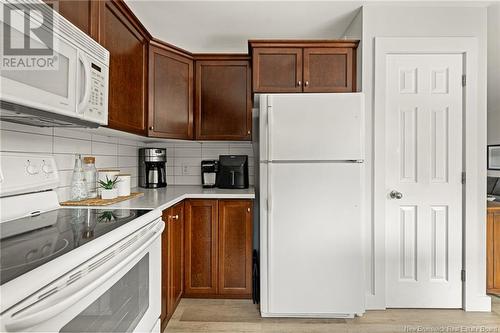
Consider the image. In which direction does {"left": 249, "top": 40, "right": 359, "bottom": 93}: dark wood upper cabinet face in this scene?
toward the camera

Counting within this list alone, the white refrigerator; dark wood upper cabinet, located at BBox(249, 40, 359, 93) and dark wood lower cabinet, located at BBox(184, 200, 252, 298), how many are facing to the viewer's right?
0

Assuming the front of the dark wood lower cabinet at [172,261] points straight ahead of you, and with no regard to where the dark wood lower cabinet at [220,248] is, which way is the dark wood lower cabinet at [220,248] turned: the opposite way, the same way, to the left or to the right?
to the right

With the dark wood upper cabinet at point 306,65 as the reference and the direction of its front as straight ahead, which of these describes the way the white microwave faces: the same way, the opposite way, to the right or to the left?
to the left

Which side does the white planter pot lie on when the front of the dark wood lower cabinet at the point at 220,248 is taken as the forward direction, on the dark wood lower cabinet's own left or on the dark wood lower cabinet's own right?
on the dark wood lower cabinet's own right

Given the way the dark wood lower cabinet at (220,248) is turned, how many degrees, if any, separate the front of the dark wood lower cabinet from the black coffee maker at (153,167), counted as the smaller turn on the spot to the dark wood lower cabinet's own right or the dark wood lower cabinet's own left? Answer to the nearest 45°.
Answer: approximately 135° to the dark wood lower cabinet's own right

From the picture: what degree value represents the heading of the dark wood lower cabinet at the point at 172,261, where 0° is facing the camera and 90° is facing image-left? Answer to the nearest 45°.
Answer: approximately 270°

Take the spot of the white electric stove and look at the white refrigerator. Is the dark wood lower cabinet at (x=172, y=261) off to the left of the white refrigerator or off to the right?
left

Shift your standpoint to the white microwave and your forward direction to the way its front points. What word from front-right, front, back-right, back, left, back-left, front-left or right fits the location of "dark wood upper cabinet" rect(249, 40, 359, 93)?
front-left

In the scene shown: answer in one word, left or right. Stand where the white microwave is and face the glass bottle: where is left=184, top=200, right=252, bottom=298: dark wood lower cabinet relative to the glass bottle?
right

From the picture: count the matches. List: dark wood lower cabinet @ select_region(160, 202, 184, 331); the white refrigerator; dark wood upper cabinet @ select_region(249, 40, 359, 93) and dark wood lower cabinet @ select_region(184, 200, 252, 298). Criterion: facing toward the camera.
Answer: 3

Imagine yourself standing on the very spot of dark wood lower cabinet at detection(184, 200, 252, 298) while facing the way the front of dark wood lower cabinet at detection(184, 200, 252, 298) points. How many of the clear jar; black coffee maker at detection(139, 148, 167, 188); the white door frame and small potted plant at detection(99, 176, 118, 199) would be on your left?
1

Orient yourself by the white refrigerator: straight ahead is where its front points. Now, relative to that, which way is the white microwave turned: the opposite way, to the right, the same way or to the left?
to the left

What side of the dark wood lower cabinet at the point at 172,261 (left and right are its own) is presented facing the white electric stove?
right

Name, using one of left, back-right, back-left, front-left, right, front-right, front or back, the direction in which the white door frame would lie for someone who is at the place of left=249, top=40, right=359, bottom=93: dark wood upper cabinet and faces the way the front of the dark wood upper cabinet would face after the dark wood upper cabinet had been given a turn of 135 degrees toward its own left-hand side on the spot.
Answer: front-right

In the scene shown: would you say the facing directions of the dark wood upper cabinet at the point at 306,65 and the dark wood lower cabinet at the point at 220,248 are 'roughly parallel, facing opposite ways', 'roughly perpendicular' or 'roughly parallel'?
roughly parallel

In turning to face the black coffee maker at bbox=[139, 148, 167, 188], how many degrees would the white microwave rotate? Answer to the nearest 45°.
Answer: approximately 90° to its left
